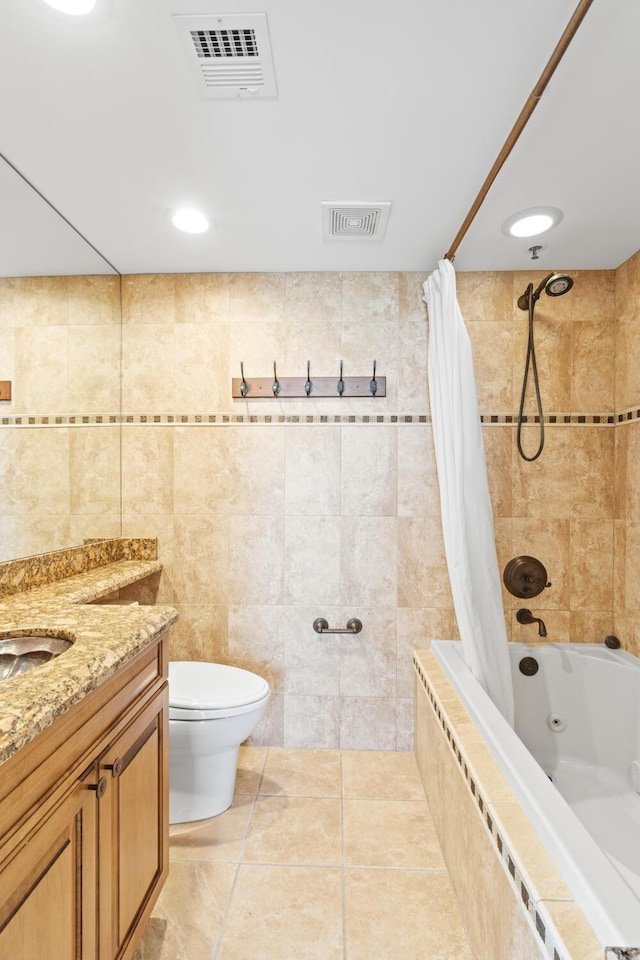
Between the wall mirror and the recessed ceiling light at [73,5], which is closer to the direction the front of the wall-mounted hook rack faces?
the recessed ceiling light

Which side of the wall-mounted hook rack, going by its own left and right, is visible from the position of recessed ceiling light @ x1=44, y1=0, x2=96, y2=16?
front

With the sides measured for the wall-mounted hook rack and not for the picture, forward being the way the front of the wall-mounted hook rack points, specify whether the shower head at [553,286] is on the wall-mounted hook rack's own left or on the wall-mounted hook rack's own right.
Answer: on the wall-mounted hook rack's own left

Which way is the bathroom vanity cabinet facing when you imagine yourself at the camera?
facing the viewer and to the right of the viewer

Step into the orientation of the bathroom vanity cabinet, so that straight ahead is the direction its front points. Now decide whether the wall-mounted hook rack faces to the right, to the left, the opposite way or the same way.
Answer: to the right

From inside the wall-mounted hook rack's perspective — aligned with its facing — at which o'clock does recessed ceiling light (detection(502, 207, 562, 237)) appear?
The recessed ceiling light is roughly at 10 o'clock from the wall-mounted hook rack.
